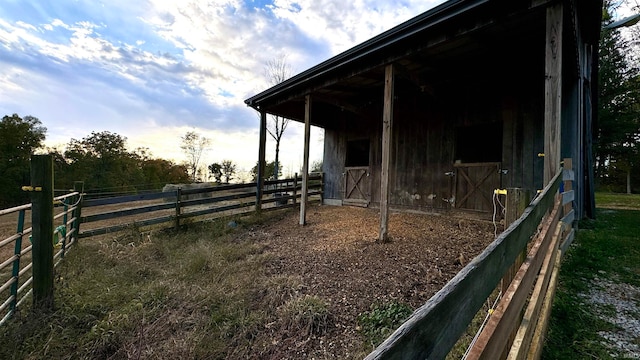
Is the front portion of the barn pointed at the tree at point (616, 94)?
no

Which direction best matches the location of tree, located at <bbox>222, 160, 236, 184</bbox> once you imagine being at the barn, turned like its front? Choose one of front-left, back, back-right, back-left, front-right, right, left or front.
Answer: right

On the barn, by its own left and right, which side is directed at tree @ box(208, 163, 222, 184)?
right

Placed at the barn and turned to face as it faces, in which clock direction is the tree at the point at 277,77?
The tree is roughly at 3 o'clock from the barn.

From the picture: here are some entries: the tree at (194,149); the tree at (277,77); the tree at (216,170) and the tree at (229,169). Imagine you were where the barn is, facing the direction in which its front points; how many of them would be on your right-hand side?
4

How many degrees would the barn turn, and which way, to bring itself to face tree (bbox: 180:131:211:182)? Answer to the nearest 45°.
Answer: approximately 90° to its right

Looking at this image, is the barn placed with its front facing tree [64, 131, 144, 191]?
no

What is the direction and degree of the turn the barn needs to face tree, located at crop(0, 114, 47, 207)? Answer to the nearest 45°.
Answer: approximately 45° to its right
